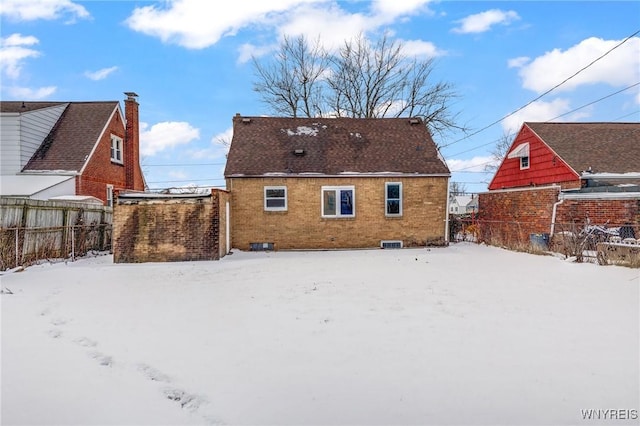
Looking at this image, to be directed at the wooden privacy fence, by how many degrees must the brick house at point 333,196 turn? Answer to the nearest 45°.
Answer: approximately 135° to its left

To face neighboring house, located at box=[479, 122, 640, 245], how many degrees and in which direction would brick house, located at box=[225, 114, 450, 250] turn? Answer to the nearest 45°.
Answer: approximately 90° to its right

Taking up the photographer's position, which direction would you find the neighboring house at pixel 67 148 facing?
facing away from the viewer and to the right of the viewer

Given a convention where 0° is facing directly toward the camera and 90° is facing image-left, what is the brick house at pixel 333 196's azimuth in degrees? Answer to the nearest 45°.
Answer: approximately 180°

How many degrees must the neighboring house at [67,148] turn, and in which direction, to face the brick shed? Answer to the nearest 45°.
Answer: approximately 135° to its right

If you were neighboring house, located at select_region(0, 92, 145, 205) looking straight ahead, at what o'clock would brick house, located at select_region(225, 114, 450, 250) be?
The brick house is roughly at 3 o'clock from the neighboring house.

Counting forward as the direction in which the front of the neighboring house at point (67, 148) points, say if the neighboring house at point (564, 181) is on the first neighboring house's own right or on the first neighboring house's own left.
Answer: on the first neighboring house's own right

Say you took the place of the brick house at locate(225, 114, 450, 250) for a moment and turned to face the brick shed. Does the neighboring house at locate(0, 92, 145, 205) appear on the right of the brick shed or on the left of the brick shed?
right

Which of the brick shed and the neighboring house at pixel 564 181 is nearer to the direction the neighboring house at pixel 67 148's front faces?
the neighboring house

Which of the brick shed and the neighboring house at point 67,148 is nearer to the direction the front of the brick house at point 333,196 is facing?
the neighboring house
